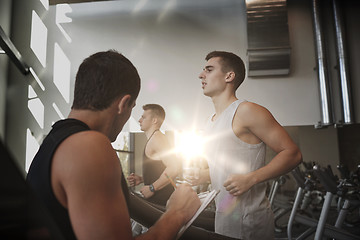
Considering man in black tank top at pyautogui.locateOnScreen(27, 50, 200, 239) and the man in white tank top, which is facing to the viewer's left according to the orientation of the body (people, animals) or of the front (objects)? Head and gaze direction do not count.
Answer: the man in white tank top

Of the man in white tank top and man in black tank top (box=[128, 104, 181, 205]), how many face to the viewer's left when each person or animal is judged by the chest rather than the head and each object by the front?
2

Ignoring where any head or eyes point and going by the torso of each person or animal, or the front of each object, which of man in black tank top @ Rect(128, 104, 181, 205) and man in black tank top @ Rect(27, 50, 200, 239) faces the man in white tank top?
man in black tank top @ Rect(27, 50, 200, 239)

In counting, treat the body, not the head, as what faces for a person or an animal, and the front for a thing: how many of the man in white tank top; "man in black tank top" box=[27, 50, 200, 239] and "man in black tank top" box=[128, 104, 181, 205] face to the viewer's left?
2

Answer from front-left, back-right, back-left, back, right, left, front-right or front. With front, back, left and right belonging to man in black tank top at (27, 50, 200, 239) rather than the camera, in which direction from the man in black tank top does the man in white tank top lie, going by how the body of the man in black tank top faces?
front

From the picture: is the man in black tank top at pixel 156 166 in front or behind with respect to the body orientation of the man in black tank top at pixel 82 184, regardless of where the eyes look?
in front

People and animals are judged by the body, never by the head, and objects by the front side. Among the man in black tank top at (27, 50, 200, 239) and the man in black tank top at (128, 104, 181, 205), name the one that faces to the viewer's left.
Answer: the man in black tank top at (128, 104, 181, 205)

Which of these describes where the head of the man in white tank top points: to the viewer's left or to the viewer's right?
to the viewer's left

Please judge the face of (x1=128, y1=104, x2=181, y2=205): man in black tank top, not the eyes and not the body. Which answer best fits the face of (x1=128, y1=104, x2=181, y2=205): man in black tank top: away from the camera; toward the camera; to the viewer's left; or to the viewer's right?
to the viewer's left

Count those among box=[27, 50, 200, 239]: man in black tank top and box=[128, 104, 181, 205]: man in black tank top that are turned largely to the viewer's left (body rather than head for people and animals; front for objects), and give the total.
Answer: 1

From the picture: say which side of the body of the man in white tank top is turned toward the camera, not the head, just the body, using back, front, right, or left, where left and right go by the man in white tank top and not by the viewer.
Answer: left

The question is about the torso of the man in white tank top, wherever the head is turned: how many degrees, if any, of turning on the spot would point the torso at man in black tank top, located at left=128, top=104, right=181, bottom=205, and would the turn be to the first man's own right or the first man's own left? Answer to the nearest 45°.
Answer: approximately 45° to the first man's own right

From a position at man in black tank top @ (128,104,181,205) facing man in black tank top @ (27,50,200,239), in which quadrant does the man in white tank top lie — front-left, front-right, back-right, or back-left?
front-left

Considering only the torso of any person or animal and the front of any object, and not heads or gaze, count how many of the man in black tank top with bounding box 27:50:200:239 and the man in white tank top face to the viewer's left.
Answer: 1

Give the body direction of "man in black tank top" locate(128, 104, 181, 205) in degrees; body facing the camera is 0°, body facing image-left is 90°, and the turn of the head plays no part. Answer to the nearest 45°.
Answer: approximately 90°
